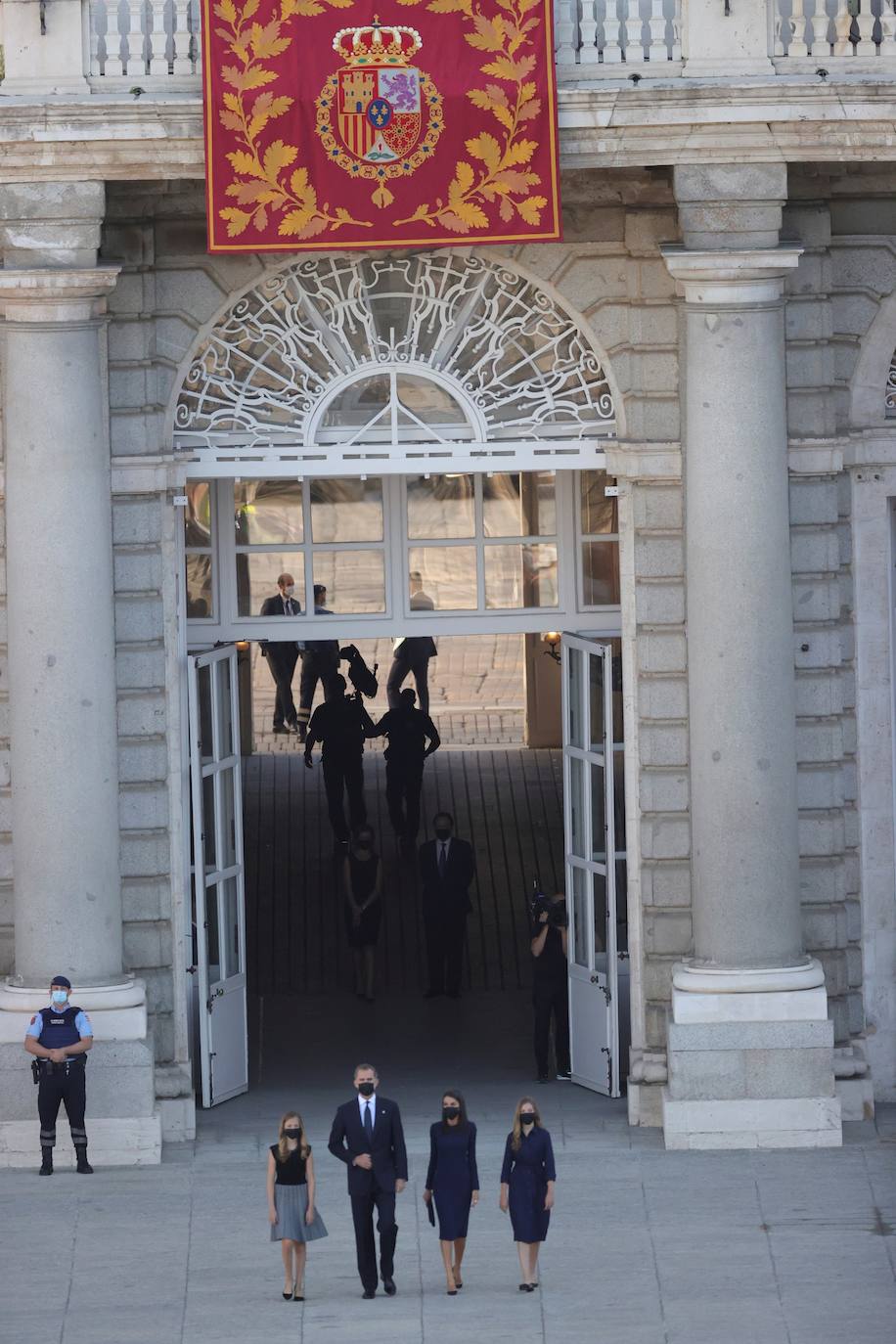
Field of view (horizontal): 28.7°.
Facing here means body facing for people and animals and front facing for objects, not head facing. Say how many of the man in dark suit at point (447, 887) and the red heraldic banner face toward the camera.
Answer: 2

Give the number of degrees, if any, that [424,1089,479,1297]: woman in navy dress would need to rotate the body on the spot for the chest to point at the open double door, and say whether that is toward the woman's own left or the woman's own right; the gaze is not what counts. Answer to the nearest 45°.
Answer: approximately 180°

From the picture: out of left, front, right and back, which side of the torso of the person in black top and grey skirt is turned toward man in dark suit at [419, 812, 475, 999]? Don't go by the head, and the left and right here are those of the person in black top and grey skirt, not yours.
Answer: back

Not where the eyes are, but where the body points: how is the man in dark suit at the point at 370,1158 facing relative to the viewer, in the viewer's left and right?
facing the viewer

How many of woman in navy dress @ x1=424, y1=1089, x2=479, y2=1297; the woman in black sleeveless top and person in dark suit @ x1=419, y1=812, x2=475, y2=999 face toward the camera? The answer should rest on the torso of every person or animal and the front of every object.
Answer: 3

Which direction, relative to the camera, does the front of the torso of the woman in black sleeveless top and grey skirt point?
toward the camera

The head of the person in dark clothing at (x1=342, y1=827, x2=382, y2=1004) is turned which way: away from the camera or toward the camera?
toward the camera

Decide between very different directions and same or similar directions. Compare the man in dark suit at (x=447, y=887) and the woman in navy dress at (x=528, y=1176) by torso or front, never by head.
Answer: same or similar directions

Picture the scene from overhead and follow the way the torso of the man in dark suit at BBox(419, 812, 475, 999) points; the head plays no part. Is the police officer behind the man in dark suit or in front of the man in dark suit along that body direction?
in front

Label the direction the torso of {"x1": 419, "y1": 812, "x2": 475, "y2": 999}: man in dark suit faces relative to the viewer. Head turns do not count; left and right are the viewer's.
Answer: facing the viewer

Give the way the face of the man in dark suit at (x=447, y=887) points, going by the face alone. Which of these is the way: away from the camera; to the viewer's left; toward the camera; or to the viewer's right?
toward the camera

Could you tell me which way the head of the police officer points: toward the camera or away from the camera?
toward the camera

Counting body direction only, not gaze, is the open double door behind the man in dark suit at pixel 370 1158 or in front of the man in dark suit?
behind

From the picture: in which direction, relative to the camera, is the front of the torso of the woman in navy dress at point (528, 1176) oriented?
toward the camera
